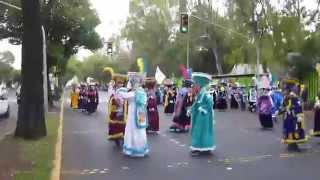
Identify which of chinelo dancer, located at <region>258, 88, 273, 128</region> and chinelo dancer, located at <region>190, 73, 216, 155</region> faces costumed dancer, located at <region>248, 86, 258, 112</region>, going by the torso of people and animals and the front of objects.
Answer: chinelo dancer, located at <region>258, 88, 273, 128</region>

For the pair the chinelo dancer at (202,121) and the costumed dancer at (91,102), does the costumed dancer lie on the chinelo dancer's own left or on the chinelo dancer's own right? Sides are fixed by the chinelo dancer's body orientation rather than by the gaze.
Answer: on the chinelo dancer's own right

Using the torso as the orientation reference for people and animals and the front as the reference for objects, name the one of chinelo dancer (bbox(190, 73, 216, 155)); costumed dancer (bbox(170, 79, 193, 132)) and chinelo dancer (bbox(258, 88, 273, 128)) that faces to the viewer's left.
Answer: chinelo dancer (bbox(190, 73, 216, 155))

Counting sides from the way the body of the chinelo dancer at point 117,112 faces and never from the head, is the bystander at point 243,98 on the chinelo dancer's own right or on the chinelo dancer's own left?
on the chinelo dancer's own left

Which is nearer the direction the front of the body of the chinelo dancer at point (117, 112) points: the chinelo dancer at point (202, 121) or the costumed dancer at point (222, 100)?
the chinelo dancer

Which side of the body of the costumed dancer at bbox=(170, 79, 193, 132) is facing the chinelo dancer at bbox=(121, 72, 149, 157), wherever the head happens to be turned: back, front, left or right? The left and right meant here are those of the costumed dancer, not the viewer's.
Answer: right

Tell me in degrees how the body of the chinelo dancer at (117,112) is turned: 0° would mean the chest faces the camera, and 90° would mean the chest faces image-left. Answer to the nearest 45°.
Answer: approximately 315°
